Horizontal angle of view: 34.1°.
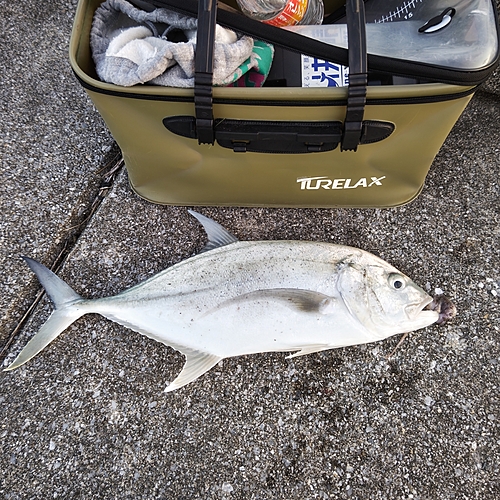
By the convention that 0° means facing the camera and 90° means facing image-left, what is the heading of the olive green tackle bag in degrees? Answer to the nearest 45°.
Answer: approximately 0°
